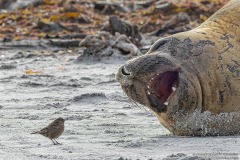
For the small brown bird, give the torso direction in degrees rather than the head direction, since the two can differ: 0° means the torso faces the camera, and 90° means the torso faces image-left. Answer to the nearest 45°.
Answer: approximately 270°
